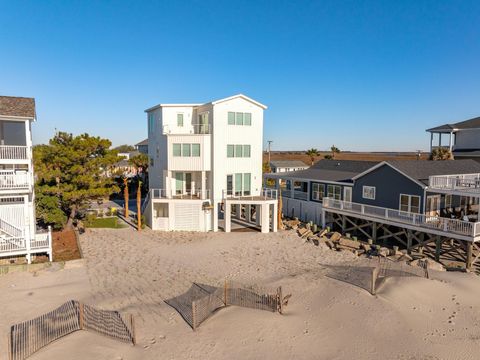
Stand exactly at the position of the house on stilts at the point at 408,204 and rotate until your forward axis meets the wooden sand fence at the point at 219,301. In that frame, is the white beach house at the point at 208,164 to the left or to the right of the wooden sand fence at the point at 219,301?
right

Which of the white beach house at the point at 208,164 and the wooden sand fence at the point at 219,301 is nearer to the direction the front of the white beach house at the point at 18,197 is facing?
the wooden sand fence

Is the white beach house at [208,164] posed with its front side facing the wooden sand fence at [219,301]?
yes

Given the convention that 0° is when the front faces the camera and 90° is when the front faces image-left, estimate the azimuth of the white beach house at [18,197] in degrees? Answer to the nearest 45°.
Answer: approximately 0°

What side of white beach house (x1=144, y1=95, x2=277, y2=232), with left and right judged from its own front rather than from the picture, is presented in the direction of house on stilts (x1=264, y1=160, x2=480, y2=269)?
left

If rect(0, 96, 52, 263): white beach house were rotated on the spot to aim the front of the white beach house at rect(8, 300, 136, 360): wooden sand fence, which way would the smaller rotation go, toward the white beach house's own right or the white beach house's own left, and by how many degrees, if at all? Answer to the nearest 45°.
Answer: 0° — it already faces it

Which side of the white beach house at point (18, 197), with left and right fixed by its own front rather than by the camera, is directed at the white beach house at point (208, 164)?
left

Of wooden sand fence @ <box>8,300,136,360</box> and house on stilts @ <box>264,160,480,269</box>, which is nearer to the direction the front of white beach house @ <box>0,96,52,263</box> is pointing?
the wooden sand fence

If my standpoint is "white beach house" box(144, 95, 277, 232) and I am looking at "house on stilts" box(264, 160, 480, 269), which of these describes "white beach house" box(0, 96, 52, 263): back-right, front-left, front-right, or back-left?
back-right

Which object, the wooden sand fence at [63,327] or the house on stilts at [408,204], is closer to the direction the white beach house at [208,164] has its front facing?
the wooden sand fence

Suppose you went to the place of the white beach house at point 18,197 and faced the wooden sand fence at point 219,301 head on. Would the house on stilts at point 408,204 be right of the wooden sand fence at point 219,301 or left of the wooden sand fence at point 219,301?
left

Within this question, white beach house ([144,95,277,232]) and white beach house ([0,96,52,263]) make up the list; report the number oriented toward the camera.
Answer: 2
